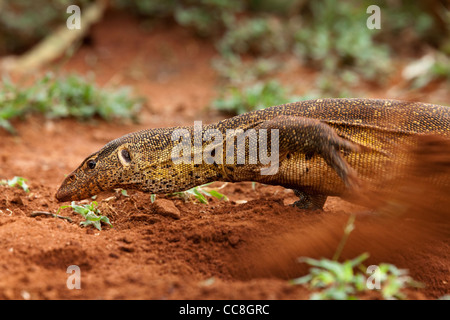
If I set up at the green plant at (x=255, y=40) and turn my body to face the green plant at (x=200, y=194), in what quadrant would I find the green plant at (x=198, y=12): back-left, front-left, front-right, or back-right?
back-right

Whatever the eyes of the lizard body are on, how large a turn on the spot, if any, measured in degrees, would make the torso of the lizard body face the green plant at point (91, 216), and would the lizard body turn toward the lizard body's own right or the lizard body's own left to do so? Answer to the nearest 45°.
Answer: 0° — it already faces it

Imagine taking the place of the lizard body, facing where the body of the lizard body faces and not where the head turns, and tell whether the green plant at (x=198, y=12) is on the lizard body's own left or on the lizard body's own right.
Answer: on the lizard body's own right

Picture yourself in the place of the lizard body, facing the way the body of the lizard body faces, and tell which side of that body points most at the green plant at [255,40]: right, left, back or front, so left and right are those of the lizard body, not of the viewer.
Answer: right

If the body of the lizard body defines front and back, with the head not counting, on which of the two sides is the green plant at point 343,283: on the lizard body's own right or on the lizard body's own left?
on the lizard body's own left

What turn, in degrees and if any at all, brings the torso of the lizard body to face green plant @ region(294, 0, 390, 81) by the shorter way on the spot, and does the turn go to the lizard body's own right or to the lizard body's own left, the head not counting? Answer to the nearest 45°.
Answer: approximately 90° to the lizard body's own right

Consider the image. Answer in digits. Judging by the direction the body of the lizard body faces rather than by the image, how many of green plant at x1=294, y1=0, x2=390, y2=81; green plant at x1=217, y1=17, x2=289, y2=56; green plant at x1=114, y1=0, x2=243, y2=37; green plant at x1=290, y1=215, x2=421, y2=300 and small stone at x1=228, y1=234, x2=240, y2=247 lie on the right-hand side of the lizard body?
3

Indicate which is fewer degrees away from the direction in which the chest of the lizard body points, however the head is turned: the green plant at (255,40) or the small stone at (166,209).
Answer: the small stone

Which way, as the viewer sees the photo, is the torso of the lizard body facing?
to the viewer's left
